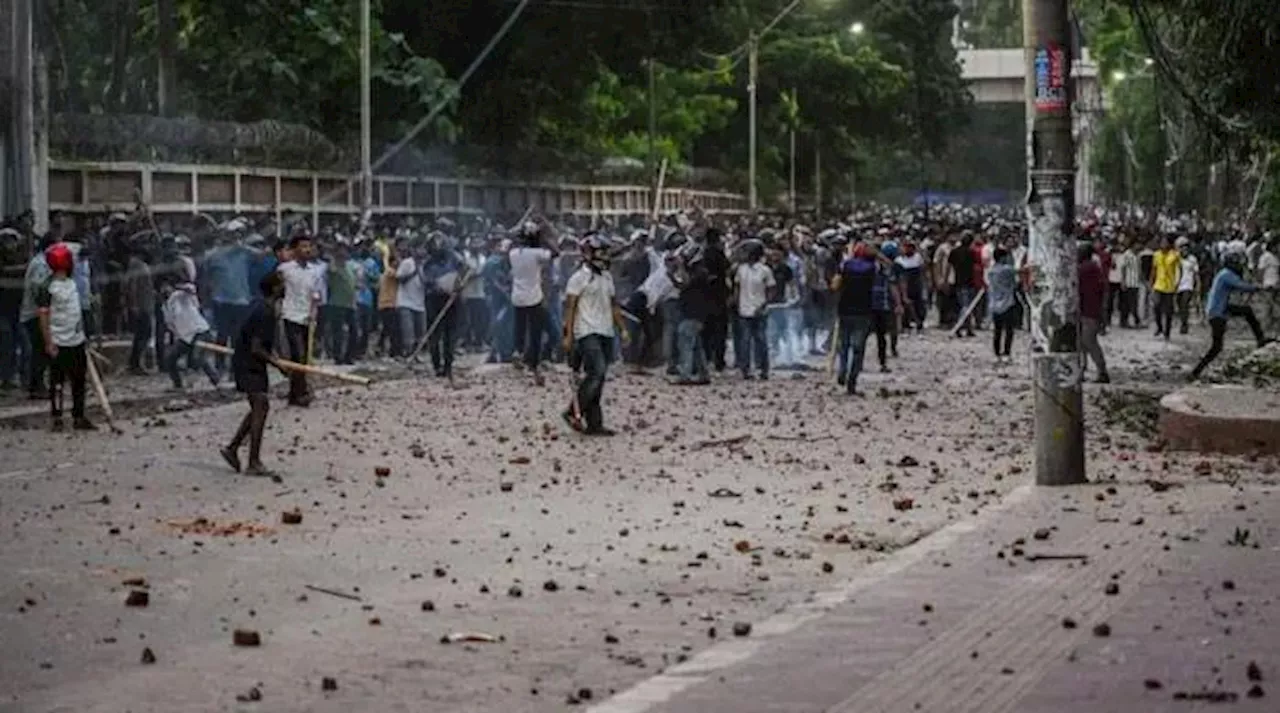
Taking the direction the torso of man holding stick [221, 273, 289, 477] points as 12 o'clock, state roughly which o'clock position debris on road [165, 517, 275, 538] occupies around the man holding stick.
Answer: The debris on road is roughly at 3 o'clock from the man holding stick.

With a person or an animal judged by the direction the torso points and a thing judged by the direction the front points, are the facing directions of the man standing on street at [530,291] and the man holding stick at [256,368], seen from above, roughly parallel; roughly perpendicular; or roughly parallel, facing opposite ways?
roughly perpendicular

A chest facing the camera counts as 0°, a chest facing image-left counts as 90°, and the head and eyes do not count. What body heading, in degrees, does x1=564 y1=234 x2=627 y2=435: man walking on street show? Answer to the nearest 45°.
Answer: approximately 315°

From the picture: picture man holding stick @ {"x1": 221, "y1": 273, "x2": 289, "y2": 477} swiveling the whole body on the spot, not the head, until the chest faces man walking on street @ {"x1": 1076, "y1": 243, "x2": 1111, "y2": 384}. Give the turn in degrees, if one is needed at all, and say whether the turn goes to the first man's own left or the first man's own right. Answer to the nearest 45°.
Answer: approximately 45° to the first man's own left

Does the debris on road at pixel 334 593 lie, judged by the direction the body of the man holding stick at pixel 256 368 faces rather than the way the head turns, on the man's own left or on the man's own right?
on the man's own right

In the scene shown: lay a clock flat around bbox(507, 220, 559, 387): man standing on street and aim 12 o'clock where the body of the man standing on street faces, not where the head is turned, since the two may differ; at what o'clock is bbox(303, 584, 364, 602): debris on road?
The debris on road is roughly at 6 o'clock from the man standing on street.

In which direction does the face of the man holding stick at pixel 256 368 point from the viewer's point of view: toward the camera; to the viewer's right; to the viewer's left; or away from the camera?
to the viewer's right

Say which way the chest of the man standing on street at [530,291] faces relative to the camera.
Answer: away from the camera

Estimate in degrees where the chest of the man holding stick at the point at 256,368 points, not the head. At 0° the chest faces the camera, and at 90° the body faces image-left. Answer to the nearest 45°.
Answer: approximately 270°
